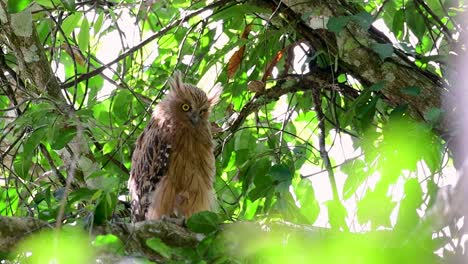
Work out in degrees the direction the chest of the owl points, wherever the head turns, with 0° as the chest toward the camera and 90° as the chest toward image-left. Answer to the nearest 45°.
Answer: approximately 315°

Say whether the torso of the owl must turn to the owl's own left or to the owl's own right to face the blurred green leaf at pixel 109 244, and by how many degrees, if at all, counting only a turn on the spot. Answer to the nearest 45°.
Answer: approximately 45° to the owl's own right

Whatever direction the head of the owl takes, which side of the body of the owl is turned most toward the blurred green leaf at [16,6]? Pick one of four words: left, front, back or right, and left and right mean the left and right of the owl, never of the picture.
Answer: right

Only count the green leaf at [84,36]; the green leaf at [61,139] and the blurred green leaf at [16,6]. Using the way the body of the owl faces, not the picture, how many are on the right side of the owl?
3

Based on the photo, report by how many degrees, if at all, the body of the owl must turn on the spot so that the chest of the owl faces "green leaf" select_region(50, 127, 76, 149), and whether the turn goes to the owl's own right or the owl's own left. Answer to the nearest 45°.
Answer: approximately 90° to the owl's own right
